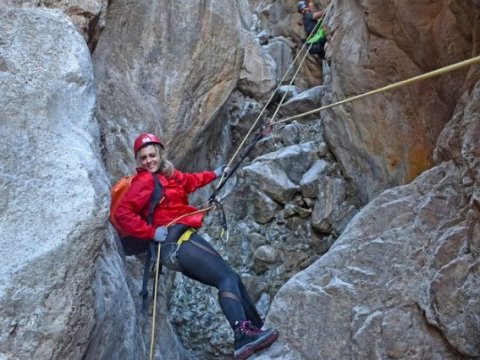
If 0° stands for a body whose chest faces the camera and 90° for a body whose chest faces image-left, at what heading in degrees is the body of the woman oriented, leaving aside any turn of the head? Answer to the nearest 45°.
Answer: approximately 315°

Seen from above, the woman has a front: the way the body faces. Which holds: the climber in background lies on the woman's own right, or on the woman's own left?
on the woman's own left
